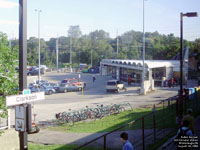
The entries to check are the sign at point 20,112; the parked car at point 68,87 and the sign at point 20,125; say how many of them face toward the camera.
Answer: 2

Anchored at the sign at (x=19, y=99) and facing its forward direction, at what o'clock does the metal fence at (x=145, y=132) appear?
The metal fence is roughly at 9 o'clock from the sign.

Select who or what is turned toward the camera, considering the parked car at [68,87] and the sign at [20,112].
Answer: the sign

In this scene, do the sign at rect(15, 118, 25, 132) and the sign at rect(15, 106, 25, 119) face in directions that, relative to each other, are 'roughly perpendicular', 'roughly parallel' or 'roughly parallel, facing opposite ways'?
roughly parallel

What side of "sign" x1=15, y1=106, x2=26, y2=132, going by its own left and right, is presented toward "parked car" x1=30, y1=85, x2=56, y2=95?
back

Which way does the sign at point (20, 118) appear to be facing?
toward the camera

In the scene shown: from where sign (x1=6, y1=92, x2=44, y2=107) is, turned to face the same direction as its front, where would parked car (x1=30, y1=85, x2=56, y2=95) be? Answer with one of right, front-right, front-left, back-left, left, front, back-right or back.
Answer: back-left

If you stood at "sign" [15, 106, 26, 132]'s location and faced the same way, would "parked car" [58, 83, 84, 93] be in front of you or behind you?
behind
